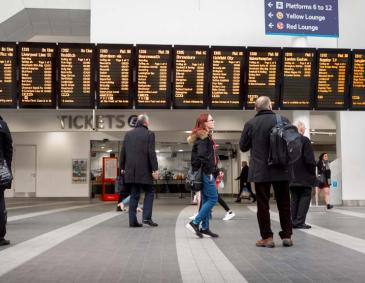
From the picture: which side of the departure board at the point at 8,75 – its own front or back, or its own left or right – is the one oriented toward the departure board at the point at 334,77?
left

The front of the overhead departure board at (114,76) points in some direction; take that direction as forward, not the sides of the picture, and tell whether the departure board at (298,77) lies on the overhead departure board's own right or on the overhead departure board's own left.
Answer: on the overhead departure board's own left

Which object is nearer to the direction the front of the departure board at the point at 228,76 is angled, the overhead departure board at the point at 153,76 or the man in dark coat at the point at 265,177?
the man in dark coat

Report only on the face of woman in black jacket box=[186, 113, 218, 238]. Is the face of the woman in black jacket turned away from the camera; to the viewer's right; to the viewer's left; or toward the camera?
to the viewer's right

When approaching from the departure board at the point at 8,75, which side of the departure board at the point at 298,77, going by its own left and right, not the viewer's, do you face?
right

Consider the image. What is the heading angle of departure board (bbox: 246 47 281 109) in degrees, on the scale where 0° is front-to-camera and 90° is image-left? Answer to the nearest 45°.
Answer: approximately 0°

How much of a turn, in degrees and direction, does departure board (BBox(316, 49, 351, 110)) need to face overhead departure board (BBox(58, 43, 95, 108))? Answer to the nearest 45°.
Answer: approximately 90° to its right

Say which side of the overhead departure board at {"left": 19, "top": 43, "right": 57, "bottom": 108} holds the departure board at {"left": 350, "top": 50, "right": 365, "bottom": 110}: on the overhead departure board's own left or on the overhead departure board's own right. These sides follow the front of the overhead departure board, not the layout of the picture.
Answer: on the overhead departure board's own left

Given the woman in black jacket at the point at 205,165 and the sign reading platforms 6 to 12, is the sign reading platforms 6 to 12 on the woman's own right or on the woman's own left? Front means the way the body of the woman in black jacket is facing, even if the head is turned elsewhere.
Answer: on the woman's own left
